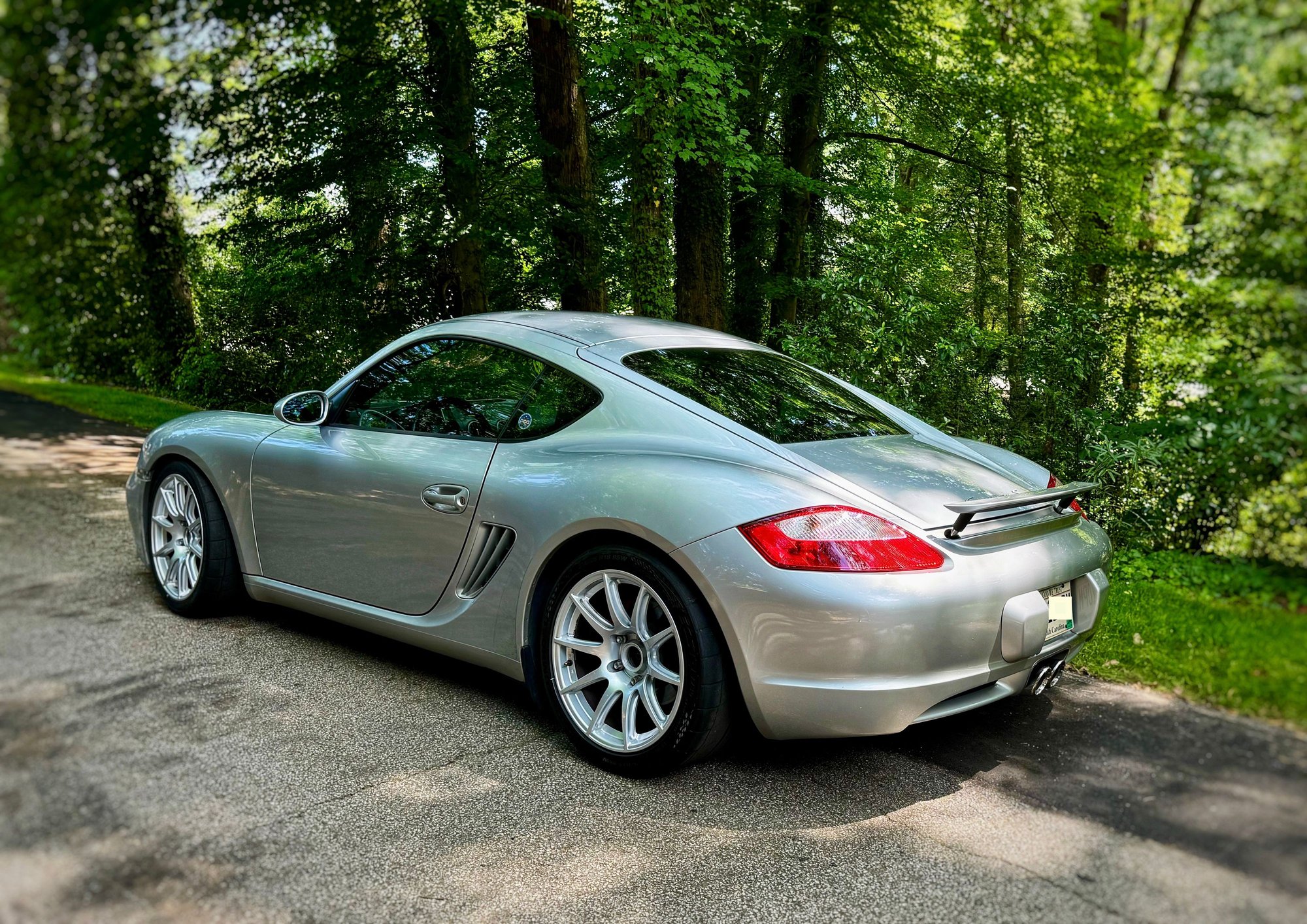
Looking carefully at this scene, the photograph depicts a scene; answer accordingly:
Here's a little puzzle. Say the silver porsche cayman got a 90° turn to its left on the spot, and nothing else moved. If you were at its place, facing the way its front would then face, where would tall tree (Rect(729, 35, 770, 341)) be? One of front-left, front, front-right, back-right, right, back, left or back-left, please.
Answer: back-right

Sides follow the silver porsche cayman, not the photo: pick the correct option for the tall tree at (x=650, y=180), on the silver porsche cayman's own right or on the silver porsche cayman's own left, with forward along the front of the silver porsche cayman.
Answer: on the silver porsche cayman's own right

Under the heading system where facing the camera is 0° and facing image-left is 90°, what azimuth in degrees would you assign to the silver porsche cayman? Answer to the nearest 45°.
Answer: approximately 135°

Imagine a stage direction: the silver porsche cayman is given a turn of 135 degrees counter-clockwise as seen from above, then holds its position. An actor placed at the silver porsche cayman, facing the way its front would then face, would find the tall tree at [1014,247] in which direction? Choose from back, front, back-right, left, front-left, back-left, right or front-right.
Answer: back-left
